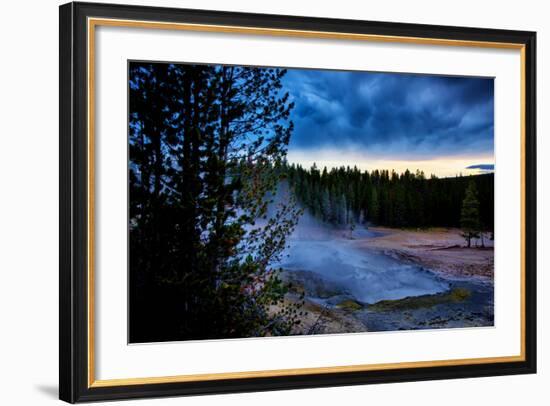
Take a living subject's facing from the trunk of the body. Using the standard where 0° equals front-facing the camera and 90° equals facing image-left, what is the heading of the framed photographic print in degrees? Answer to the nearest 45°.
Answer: approximately 315°
